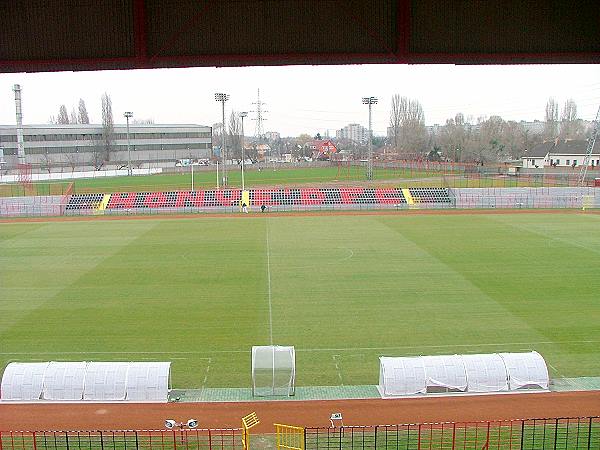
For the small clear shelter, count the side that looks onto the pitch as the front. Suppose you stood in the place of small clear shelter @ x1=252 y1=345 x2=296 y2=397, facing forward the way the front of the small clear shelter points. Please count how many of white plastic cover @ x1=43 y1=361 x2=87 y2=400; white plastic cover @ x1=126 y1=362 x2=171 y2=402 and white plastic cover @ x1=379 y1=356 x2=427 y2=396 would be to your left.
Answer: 2

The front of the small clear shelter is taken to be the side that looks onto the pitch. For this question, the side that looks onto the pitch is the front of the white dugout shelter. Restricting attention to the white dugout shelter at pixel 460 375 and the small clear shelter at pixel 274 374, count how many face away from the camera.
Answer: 2

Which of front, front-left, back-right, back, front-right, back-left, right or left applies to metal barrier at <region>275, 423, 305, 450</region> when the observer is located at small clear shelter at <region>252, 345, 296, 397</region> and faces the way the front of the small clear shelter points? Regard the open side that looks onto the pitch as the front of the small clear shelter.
back

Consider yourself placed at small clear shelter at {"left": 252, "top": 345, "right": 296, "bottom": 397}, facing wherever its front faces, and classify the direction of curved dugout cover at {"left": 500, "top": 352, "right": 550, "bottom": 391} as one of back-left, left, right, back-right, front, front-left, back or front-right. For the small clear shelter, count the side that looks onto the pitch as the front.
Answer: right

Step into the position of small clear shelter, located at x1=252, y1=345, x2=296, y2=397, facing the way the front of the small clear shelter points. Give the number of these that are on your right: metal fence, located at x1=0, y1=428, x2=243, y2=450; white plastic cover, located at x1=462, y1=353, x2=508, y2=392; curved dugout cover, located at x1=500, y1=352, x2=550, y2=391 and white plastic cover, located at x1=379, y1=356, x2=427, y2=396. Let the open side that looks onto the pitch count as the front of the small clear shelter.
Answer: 3

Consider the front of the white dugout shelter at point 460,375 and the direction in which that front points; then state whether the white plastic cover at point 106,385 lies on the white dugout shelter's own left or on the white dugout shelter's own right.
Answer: on the white dugout shelter's own left

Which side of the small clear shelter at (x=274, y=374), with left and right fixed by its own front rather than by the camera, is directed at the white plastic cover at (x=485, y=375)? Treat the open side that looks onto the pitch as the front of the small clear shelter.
right

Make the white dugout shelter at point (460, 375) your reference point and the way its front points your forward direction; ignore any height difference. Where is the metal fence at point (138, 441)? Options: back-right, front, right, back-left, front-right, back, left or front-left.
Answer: back-left

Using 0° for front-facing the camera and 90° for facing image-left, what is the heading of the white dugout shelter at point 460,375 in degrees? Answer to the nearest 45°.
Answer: approximately 180°

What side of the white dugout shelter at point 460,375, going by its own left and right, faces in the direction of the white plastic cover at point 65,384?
left

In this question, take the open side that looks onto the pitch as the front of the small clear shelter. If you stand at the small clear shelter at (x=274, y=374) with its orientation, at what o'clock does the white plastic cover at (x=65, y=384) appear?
The white plastic cover is roughly at 9 o'clock from the small clear shelter.

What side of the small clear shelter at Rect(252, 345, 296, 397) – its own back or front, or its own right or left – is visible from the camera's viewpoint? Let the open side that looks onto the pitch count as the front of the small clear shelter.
back
